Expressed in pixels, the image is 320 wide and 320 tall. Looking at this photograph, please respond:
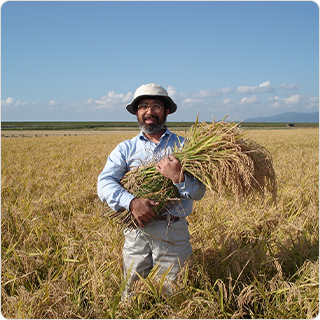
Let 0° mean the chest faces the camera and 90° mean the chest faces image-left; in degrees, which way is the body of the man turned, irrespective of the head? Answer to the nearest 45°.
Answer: approximately 0°
